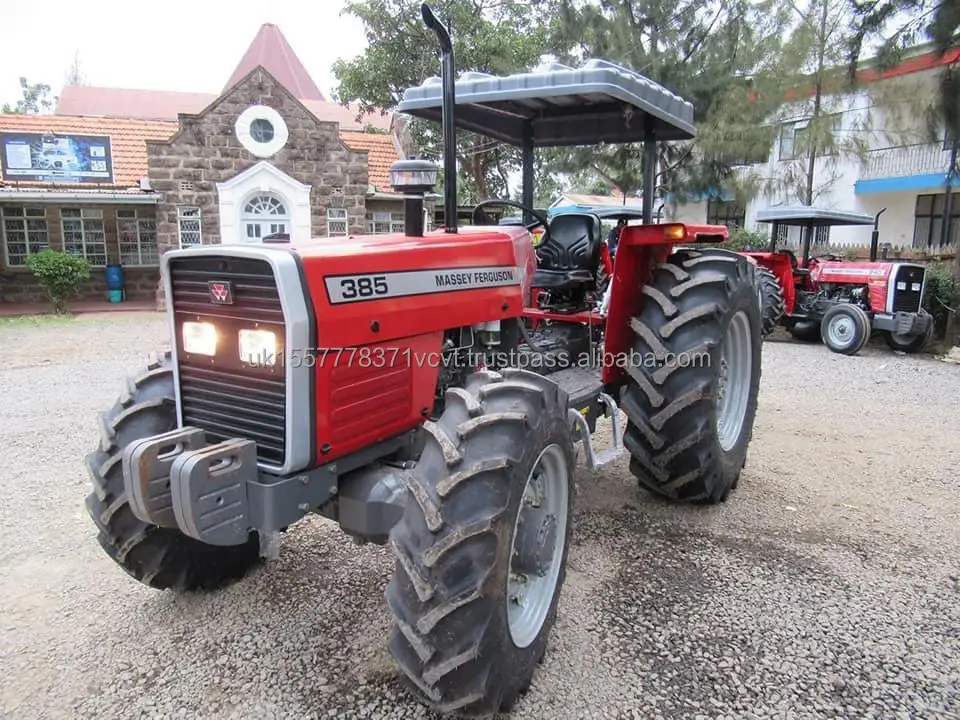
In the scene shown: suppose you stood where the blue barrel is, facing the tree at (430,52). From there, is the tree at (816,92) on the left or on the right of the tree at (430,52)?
right

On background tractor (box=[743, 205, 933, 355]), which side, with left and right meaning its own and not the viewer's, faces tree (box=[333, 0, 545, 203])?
back

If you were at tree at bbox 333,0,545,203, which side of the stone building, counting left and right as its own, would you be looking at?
left

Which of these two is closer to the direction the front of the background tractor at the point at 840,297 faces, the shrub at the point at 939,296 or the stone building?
the shrub

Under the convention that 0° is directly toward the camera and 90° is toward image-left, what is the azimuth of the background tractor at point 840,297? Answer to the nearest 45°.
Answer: approximately 315°

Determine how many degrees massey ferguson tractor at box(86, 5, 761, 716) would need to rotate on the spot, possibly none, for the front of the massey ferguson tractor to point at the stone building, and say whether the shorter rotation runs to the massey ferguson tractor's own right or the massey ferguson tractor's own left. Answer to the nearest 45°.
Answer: approximately 135° to the massey ferguson tractor's own right

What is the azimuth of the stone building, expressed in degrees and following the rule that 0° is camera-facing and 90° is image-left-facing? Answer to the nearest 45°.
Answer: approximately 0°
